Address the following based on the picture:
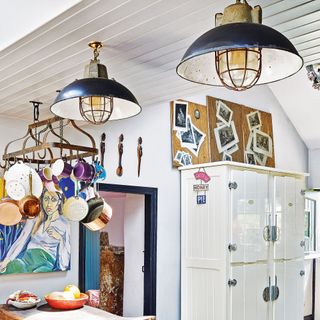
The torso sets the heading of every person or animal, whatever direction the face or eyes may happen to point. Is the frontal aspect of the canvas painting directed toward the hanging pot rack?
yes

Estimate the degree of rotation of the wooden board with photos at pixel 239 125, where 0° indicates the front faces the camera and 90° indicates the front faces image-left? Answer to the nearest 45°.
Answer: approximately 315°

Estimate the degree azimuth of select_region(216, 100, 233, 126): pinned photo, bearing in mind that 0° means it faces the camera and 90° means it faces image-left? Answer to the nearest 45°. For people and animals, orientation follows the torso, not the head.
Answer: approximately 315°

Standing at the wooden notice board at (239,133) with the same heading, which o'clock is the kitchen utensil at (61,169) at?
The kitchen utensil is roughly at 2 o'clock from the wooden notice board.
